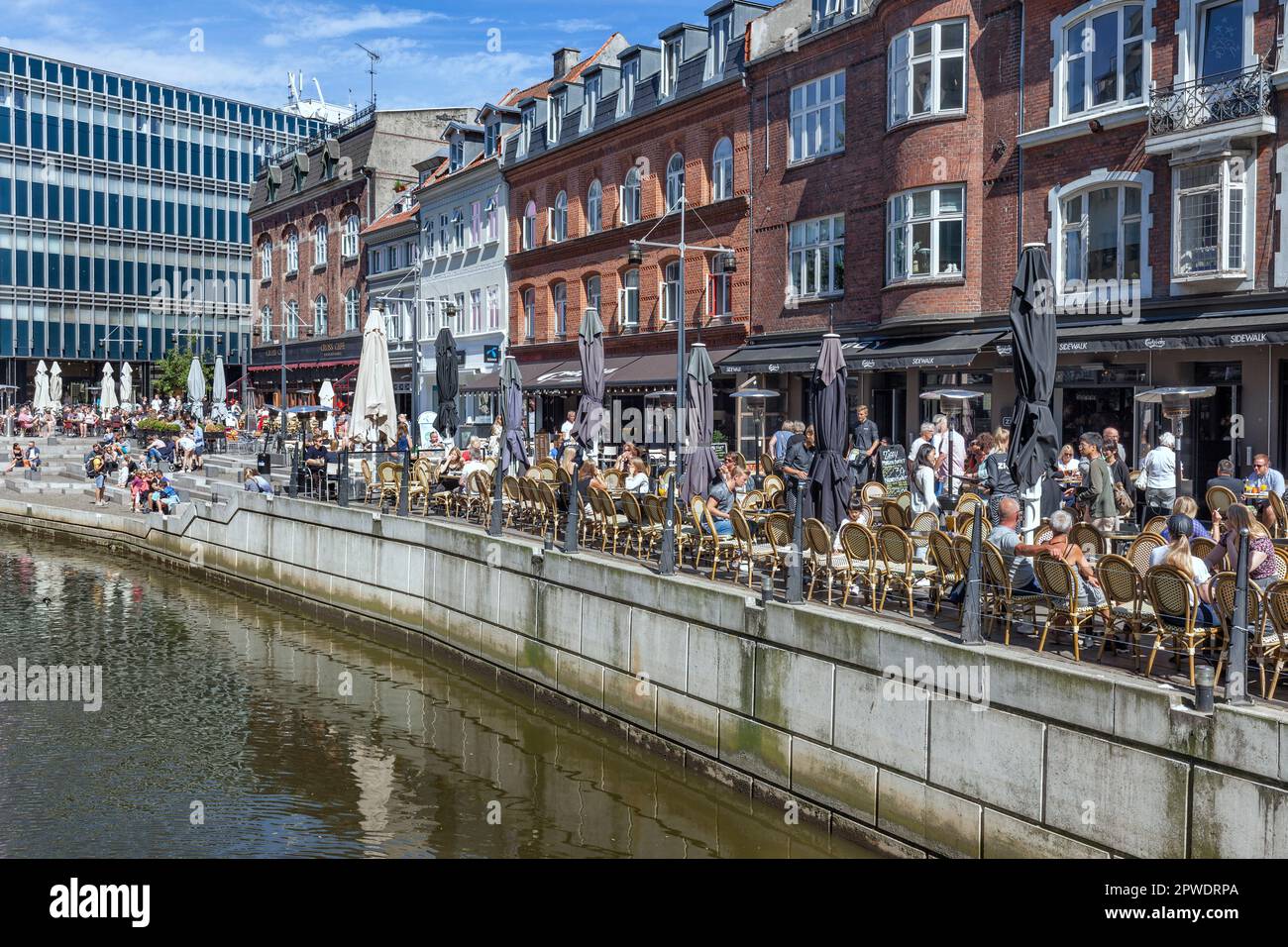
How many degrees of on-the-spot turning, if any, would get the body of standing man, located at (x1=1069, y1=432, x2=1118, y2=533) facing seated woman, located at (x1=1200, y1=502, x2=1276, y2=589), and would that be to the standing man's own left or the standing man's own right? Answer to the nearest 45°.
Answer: approximately 90° to the standing man's own left

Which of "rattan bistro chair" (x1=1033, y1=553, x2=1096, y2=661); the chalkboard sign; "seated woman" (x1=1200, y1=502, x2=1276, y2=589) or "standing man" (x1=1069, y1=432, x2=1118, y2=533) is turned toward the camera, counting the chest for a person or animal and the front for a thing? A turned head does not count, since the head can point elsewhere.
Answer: the chalkboard sign

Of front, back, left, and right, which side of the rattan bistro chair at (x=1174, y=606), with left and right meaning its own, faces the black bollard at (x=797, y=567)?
left

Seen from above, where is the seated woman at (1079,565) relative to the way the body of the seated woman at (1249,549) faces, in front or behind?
in front

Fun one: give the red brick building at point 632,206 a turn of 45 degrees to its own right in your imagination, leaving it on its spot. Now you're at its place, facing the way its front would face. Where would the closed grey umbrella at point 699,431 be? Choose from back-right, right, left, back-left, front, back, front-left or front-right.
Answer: left

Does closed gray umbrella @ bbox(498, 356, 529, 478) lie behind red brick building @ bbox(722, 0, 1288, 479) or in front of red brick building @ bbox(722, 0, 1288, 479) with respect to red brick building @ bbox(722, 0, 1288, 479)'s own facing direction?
in front

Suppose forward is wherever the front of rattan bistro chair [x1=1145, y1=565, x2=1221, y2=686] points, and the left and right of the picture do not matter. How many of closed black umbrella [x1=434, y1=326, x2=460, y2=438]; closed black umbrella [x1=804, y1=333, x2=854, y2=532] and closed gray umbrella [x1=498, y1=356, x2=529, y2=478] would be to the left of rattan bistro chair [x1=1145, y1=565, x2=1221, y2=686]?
3

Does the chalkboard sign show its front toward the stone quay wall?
yes
